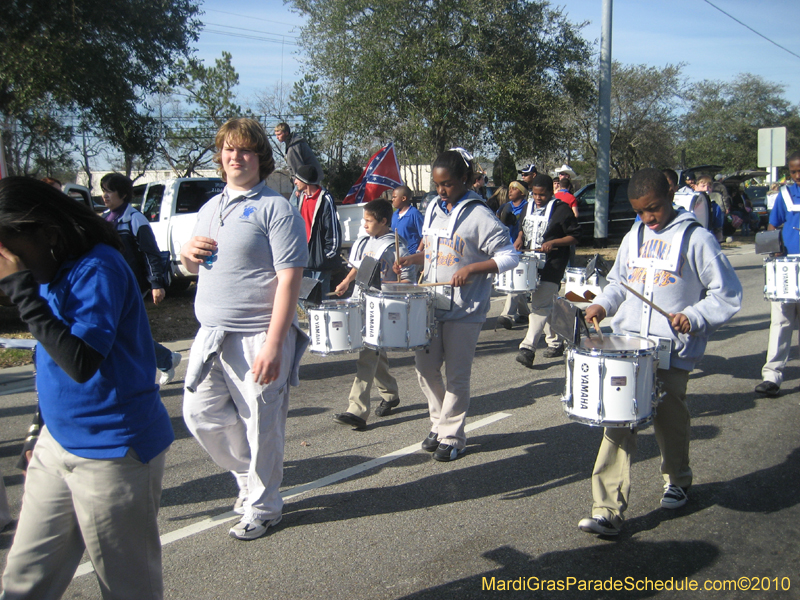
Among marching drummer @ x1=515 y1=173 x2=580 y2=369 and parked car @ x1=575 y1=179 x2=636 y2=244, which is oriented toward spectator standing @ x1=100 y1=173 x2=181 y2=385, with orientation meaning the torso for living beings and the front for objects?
the marching drummer

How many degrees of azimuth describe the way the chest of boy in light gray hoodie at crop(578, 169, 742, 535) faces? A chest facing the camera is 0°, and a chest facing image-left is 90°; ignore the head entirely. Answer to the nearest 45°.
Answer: approximately 45°

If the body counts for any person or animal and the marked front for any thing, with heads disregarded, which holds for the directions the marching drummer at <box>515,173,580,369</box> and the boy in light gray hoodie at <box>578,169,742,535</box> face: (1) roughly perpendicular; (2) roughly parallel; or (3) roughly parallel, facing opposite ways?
roughly parallel

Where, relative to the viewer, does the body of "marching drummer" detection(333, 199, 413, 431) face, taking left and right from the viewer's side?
facing the viewer and to the left of the viewer

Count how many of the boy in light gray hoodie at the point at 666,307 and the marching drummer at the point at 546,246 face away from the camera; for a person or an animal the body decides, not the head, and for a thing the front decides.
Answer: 0

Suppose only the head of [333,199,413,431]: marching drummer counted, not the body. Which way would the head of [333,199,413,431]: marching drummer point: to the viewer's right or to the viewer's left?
to the viewer's left

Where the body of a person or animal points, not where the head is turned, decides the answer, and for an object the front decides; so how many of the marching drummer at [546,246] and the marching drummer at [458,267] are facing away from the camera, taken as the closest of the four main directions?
0

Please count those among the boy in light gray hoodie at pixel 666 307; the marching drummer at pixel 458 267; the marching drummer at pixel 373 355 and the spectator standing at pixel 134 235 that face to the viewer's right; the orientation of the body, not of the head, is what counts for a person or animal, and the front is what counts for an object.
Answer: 0

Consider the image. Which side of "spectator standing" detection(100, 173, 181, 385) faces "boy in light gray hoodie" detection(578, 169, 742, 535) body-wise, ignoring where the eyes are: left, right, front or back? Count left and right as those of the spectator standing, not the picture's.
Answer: left

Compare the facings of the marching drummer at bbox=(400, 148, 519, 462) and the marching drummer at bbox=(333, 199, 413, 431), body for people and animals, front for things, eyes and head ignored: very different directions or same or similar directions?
same or similar directions

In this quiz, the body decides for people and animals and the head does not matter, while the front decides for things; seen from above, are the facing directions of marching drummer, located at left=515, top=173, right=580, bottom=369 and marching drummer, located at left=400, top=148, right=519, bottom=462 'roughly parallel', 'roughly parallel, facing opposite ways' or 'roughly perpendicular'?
roughly parallel

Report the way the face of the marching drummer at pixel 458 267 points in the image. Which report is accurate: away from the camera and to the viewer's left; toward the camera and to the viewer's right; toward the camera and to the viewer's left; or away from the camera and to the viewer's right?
toward the camera and to the viewer's left

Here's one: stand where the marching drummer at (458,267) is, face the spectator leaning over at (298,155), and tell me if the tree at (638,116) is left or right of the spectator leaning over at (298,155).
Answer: right

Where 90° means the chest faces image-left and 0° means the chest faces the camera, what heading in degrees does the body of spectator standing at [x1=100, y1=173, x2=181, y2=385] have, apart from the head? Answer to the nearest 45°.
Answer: approximately 45°

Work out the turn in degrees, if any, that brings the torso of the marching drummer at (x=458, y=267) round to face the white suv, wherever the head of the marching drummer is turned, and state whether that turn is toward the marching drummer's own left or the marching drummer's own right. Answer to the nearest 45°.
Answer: approximately 90° to the marching drummer's own right
